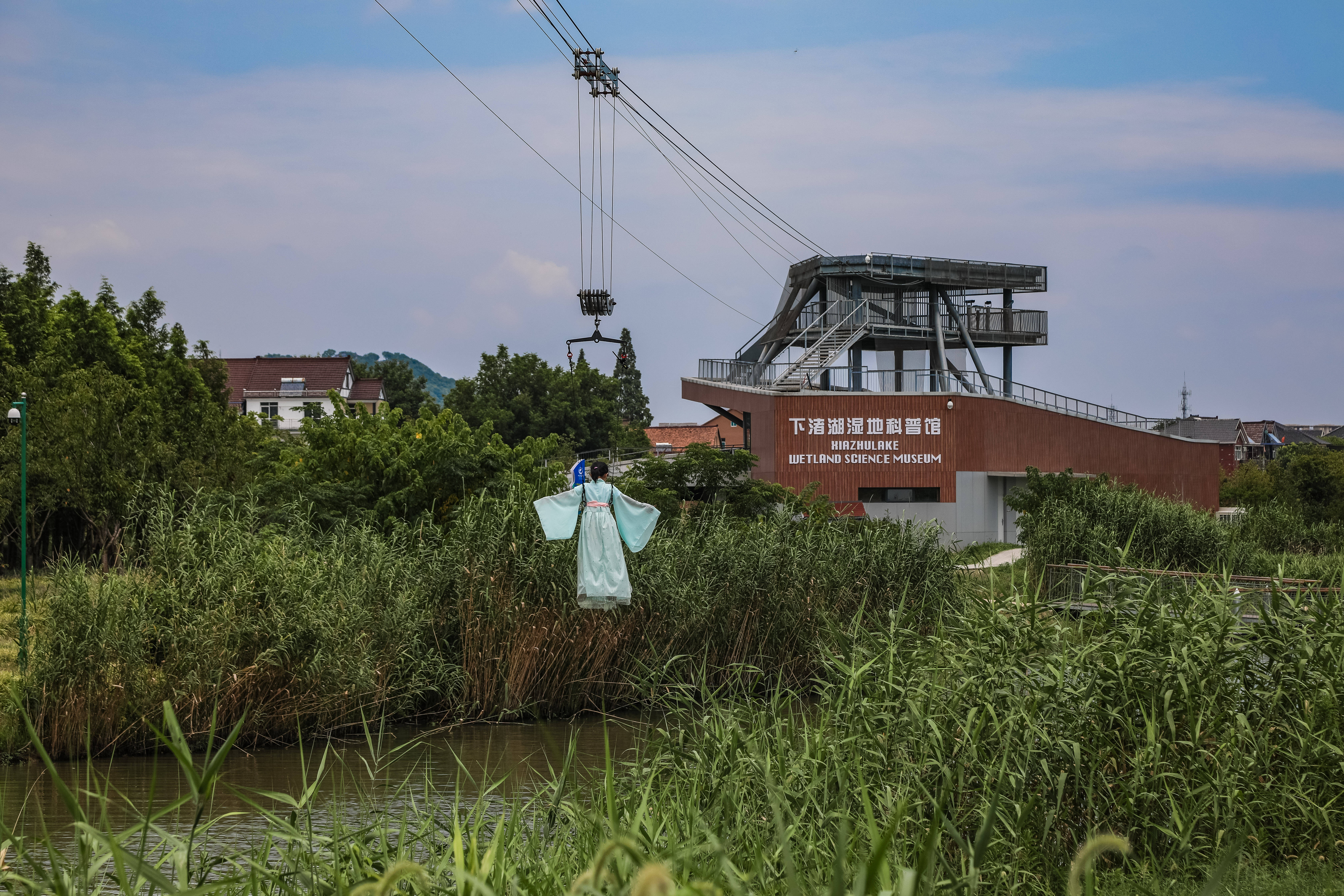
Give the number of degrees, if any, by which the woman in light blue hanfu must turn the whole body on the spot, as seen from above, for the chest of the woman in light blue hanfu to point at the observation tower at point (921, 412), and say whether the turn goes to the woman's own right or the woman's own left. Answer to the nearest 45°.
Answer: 0° — they already face it

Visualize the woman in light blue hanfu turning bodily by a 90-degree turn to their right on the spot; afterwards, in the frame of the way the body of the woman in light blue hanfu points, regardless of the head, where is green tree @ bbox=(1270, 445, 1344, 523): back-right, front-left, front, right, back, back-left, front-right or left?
front-left

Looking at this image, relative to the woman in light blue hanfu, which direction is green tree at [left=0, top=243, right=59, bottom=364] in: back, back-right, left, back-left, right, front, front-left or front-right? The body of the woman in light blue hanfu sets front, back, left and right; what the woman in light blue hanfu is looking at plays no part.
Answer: front-left

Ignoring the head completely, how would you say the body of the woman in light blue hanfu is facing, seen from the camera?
away from the camera

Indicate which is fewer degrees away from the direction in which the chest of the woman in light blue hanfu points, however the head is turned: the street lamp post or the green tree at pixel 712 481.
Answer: the green tree

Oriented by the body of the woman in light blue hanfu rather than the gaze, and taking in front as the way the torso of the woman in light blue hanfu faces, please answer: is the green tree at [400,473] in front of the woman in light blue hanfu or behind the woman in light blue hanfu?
in front

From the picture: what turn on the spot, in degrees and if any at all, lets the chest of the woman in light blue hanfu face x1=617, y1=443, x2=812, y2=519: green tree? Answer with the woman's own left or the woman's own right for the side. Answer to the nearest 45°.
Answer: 0° — they already face it

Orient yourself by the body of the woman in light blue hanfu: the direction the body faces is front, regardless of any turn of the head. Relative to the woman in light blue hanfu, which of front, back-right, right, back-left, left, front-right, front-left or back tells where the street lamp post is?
left

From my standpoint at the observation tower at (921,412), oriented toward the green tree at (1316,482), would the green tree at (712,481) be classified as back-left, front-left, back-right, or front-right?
back-right
